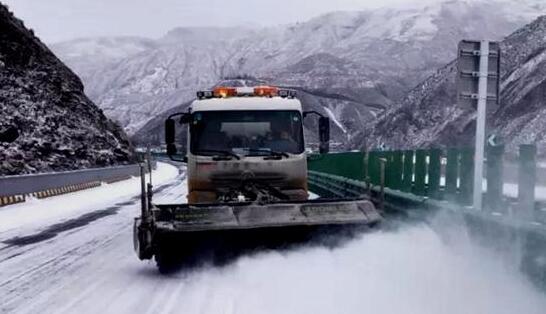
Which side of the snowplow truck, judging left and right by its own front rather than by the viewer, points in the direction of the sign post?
left

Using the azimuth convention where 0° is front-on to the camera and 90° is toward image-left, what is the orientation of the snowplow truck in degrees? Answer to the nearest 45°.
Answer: approximately 0°

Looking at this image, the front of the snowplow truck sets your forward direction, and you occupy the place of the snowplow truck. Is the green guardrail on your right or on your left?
on your left
